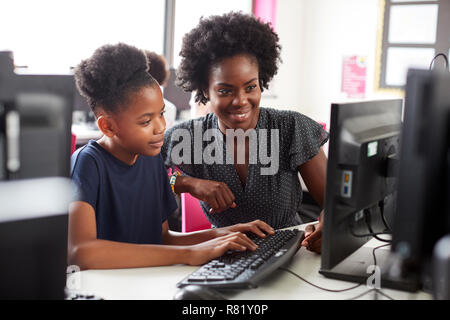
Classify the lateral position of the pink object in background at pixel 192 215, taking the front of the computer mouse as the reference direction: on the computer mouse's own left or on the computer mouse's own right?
on the computer mouse's own left

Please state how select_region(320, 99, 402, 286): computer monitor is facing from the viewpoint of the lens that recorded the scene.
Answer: facing away from the viewer and to the left of the viewer

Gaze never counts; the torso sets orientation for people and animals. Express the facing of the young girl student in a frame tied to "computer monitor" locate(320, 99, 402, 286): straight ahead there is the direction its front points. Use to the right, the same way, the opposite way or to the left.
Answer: the opposite way
